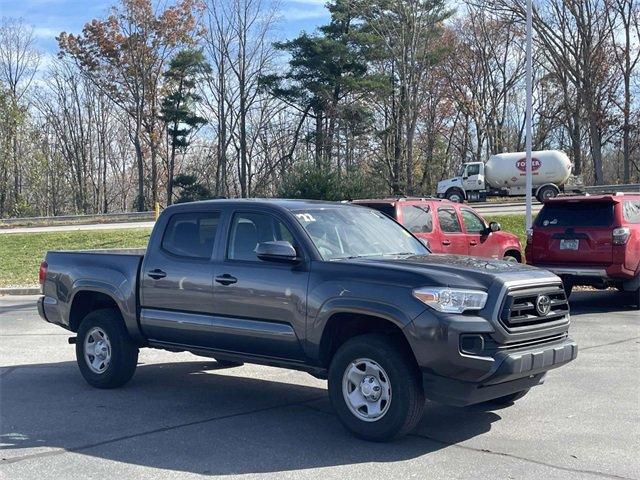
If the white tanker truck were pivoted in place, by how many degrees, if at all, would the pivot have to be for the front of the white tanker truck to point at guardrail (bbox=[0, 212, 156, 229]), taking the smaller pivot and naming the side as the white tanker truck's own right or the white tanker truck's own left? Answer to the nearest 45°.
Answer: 0° — it already faces it

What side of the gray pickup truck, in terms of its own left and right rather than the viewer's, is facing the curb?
back

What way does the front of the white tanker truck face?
to the viewer's left

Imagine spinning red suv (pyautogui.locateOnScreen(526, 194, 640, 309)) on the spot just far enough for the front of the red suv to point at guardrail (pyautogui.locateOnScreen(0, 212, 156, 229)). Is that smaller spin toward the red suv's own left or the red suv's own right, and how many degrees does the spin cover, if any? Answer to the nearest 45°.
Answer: approximately 90° to the red suv's own left

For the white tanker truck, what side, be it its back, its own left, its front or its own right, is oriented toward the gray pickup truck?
left

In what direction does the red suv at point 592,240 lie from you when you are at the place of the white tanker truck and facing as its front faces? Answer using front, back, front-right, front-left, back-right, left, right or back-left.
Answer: left

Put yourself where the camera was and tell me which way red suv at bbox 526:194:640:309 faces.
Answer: facing away from the viewer and to the right of the viewer

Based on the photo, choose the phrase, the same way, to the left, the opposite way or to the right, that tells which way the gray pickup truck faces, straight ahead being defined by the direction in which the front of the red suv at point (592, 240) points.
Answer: to the right

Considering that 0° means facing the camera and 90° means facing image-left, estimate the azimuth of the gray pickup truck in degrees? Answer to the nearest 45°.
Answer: approximately 315°

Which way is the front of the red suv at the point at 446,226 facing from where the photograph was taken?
facing away from the viewer and to the right of the viewer

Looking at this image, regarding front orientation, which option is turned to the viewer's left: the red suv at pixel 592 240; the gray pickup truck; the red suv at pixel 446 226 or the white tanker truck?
the white tanker truck
